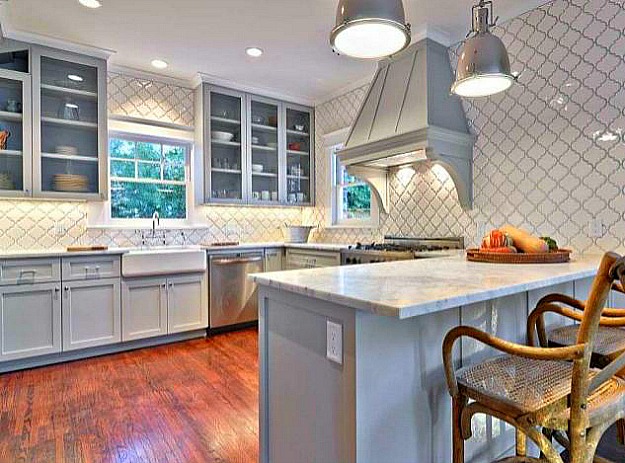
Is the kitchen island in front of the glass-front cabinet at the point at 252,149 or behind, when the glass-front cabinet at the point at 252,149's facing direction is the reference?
in front

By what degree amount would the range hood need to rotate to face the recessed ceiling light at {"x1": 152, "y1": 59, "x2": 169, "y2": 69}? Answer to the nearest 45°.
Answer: approximately 45° to its right

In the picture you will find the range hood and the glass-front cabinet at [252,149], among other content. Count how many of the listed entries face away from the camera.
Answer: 0

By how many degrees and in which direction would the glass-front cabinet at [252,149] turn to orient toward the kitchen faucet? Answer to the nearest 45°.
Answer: approximately 135° to its right

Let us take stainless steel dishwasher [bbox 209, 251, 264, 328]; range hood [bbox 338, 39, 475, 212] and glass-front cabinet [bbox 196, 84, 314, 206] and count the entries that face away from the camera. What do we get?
0

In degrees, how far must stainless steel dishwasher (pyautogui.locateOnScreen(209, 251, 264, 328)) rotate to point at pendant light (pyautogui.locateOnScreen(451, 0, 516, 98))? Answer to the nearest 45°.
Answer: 0° — it already faces it

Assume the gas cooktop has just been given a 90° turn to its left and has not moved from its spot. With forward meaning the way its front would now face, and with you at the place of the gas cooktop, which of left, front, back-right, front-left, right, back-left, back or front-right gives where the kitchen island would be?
front-right

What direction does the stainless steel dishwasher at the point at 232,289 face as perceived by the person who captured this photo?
facing the viewer and to the right of the viewer

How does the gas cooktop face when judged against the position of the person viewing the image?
facing the viewer and to the left of the viewer
